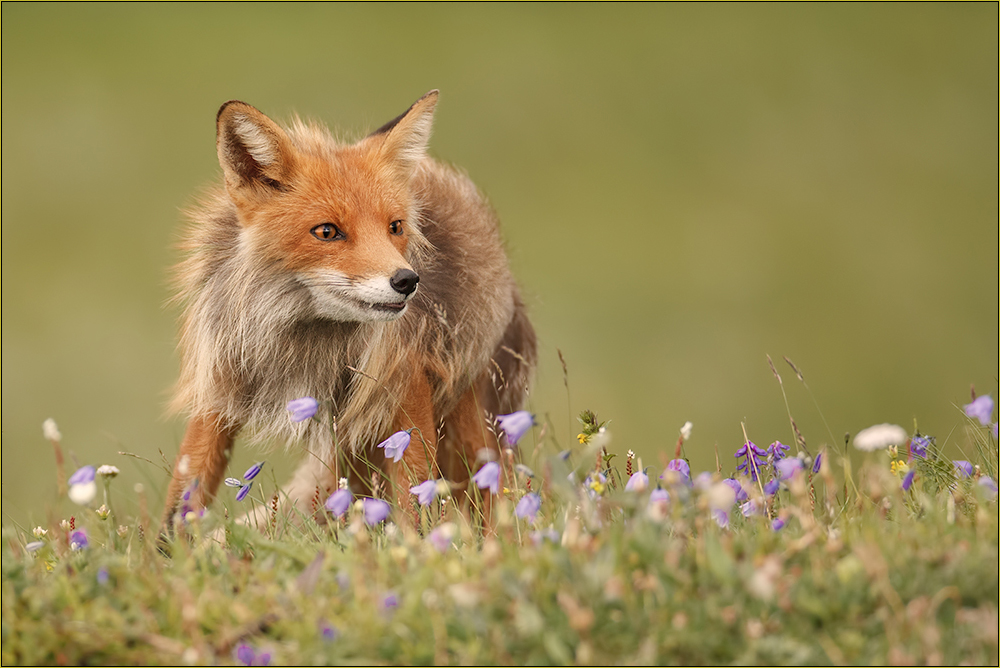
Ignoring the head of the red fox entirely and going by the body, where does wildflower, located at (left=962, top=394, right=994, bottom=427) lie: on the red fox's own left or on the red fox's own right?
on the red fox's own left

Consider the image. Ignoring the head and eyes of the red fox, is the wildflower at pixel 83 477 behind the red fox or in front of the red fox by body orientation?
in front

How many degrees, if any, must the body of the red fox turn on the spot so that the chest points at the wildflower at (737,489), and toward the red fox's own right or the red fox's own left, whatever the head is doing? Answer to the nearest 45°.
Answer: approximately 90° to the red fox's own left

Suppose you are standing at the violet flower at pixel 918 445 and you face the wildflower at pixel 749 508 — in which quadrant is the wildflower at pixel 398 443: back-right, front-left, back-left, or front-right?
front-right

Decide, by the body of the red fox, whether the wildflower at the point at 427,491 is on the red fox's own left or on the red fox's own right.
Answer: on the red fox's own left

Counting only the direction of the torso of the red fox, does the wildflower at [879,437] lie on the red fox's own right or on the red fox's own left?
on the red fox's own left

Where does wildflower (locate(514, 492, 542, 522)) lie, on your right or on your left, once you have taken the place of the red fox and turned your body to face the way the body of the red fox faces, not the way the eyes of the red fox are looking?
on your left

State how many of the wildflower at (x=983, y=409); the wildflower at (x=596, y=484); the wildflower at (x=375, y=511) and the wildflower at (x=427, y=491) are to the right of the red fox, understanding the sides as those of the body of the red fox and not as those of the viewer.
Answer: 0

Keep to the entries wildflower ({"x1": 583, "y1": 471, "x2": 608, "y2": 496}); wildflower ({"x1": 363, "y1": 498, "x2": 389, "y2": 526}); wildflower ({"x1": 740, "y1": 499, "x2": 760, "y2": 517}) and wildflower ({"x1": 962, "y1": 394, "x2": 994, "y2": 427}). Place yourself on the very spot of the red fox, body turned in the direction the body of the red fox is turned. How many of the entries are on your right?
0

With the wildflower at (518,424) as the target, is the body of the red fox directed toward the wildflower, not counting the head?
no

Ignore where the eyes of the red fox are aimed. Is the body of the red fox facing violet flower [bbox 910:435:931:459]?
no

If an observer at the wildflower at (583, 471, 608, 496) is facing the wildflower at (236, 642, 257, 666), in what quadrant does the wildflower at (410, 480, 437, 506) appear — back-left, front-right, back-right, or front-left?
front-right

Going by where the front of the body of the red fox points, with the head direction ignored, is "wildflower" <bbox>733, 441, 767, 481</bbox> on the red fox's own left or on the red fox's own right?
on the red fox's own left

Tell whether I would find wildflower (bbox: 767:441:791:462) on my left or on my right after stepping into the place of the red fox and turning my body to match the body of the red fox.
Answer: on my left

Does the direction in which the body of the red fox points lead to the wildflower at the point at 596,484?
no
